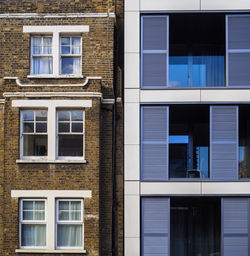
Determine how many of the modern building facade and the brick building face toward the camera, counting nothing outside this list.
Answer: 2

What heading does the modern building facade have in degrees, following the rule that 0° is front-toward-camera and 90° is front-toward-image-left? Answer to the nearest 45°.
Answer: approximately 0°

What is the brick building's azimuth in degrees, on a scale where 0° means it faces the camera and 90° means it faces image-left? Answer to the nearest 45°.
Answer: approximately 0°

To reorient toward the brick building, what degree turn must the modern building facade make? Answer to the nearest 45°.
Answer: approximately 45° to its right

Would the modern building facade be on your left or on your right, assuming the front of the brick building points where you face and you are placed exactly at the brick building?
on your left
